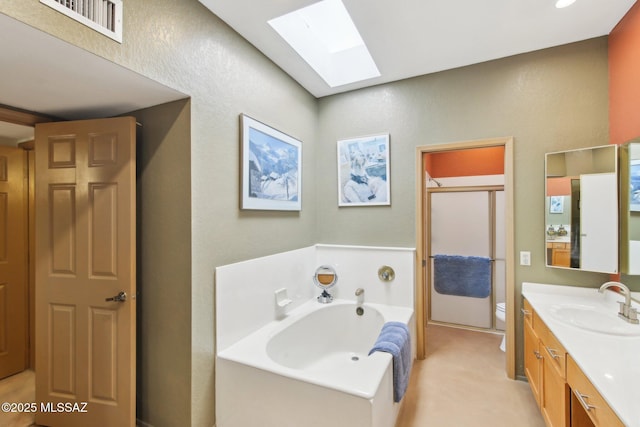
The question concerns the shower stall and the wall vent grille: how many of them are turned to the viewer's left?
0

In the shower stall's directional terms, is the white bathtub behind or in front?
in front

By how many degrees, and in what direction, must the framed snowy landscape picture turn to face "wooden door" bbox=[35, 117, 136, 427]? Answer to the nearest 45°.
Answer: approximately 135° to its right

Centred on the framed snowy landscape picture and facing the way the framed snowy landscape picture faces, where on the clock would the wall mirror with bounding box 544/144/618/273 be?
The wall mirror is roughly at 11 o'clock from the framed snowy landscape picture.

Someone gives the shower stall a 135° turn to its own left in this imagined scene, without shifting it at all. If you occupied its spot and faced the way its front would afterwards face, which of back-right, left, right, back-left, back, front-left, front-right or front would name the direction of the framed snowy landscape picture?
back

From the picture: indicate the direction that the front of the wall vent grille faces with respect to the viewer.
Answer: facing the viewer and to the right of the viewer

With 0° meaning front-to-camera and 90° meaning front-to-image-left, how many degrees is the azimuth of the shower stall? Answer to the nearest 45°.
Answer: approximately 0°

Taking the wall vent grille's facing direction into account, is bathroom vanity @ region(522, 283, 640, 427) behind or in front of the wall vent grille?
in front

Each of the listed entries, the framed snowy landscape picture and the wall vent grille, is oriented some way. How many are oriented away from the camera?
0
